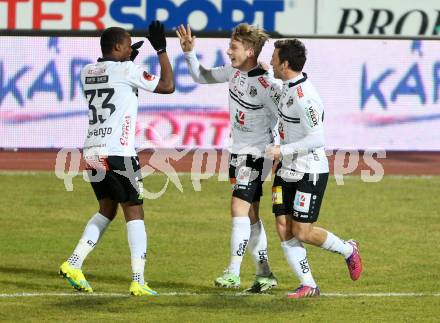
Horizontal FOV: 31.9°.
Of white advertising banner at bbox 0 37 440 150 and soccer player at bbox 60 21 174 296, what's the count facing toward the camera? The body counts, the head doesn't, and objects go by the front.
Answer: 1

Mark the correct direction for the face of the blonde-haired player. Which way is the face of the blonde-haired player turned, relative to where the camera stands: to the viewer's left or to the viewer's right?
to the viewer's left

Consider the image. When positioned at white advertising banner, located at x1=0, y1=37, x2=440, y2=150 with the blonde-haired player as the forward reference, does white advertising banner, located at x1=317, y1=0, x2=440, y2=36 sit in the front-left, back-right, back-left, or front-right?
back-left

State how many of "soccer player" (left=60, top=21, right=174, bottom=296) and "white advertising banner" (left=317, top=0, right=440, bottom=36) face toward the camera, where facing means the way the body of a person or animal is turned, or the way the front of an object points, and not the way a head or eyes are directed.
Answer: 1

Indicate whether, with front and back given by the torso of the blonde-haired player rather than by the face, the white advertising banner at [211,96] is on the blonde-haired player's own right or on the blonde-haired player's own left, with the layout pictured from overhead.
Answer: on the blonde-haired player's own right

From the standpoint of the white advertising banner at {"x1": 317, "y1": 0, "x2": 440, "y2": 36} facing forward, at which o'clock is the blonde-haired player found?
The blonde-haired player is roughly at 12 o'clock from the white advertising banner.

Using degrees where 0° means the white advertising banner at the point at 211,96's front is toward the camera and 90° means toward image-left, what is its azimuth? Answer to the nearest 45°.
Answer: approximately 0°

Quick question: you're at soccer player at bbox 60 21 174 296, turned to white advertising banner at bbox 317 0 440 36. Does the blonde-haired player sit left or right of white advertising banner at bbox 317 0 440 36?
right

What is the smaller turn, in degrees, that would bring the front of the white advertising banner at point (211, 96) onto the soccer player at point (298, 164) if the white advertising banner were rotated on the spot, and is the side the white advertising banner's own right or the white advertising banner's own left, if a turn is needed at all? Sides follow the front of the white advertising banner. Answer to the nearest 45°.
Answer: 0° — it already faces them

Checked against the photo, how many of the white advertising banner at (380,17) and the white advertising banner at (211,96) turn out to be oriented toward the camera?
2

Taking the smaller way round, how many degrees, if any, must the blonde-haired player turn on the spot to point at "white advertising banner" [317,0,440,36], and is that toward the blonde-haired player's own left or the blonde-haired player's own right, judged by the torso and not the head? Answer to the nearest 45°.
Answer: approximately 135° to the blonde-haired player's own right

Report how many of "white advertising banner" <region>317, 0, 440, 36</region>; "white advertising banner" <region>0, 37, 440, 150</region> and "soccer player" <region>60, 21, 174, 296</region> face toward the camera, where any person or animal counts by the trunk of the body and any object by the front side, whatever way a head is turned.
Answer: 2
